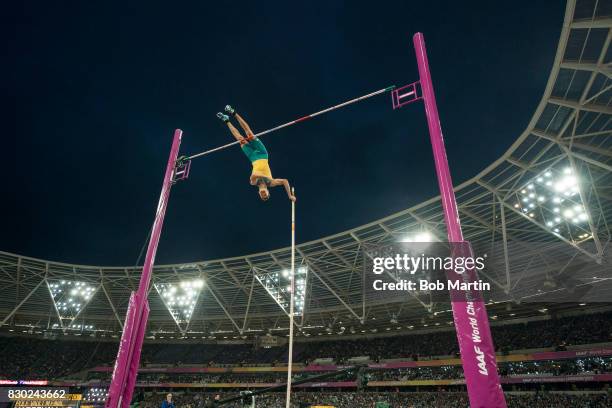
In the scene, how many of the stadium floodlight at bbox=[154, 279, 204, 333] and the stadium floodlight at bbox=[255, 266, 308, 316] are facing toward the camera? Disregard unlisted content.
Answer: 2

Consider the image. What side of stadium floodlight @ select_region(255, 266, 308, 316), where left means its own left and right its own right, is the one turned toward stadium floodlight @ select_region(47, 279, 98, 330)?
right

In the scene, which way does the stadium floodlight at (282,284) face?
toward the camera

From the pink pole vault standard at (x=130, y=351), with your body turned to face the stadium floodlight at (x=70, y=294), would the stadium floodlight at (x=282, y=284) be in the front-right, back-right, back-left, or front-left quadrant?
front-right

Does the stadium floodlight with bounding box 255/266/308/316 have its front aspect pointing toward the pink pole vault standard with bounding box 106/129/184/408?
yes

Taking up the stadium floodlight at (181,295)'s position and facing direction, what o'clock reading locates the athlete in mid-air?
The athlete in mid-air is roughly at 12 o'clock from the stadium floodlight.

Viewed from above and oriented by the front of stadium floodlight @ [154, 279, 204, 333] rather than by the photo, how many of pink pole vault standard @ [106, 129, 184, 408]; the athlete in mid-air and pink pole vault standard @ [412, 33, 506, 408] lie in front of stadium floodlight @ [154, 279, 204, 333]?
3

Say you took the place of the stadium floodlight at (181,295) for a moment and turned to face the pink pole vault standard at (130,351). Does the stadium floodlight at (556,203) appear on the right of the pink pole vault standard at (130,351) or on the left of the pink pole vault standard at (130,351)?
left

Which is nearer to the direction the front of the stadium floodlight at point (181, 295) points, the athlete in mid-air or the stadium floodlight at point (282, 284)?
the athlete in mid-air

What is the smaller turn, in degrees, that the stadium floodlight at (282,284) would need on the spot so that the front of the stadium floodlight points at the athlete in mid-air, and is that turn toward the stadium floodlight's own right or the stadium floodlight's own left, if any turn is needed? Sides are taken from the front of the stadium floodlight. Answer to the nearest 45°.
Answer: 0° — it already faces them

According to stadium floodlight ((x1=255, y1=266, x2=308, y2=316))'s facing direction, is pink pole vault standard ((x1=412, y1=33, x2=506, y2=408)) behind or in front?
in front

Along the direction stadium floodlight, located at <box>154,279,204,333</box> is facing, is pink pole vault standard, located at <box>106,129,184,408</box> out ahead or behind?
ahead

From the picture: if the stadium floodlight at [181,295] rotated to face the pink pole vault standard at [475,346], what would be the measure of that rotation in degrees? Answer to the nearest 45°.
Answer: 0° — it already faces it

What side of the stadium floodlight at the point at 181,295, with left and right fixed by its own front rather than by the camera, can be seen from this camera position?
front

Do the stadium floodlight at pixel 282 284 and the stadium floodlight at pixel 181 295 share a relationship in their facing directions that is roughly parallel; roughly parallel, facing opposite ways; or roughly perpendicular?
roughly parallel
